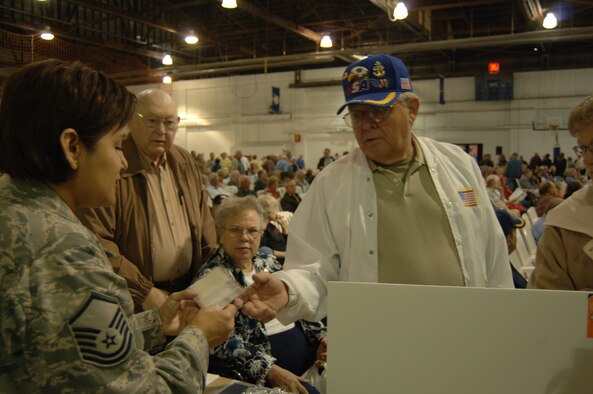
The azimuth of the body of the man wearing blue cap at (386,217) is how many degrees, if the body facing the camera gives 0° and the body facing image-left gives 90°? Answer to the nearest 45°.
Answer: approximately 45°

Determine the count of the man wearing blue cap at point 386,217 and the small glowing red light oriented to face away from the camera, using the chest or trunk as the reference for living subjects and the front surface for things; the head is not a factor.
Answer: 0

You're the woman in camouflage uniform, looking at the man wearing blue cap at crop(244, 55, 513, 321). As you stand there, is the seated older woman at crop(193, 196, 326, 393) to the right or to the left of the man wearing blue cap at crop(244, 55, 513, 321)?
left

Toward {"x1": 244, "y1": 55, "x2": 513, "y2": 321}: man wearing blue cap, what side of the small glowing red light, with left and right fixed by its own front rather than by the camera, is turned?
front

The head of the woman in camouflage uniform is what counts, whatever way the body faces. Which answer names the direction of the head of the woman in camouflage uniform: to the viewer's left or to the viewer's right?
to the viewer's right

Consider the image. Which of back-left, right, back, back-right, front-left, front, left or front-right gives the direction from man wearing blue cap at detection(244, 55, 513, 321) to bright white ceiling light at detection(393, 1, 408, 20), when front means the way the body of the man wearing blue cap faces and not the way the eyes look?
back-right

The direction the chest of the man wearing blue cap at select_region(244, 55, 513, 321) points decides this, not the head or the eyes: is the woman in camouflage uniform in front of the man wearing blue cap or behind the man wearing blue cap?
in front

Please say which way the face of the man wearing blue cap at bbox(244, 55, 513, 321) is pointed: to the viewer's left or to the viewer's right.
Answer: to the viewer's left
